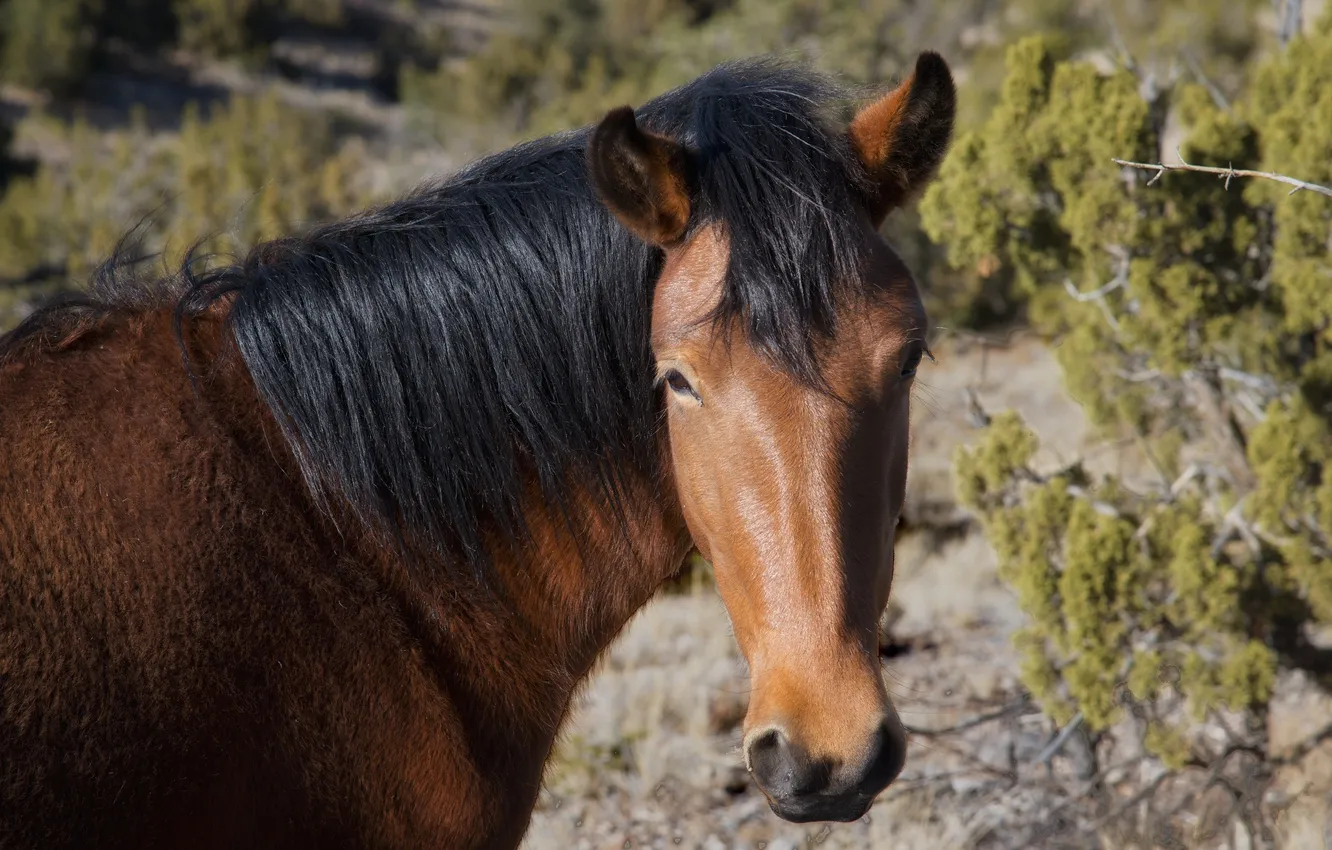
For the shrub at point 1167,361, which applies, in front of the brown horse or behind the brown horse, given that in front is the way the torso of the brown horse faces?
in front

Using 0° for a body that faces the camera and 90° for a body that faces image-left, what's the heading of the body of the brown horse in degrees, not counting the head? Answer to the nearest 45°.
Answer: approximately 270°
